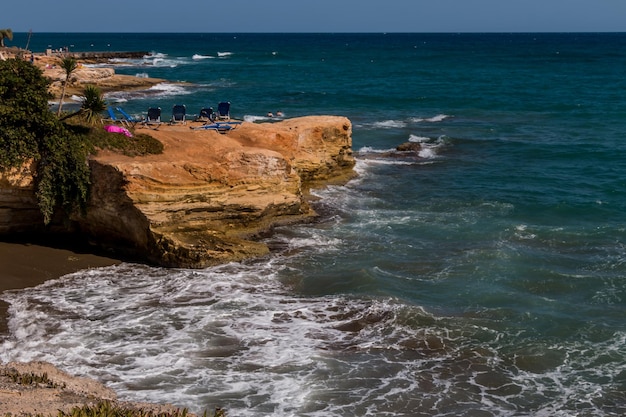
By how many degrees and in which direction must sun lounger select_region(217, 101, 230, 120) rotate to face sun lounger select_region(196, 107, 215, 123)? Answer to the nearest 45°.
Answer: approximately 90° to its left

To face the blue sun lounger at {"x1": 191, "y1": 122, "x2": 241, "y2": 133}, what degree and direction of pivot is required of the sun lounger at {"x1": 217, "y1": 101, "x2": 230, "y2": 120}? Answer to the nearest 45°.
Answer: approximately 180°

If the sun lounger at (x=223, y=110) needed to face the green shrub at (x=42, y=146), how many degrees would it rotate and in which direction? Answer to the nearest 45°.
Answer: approximately 135° to its left
